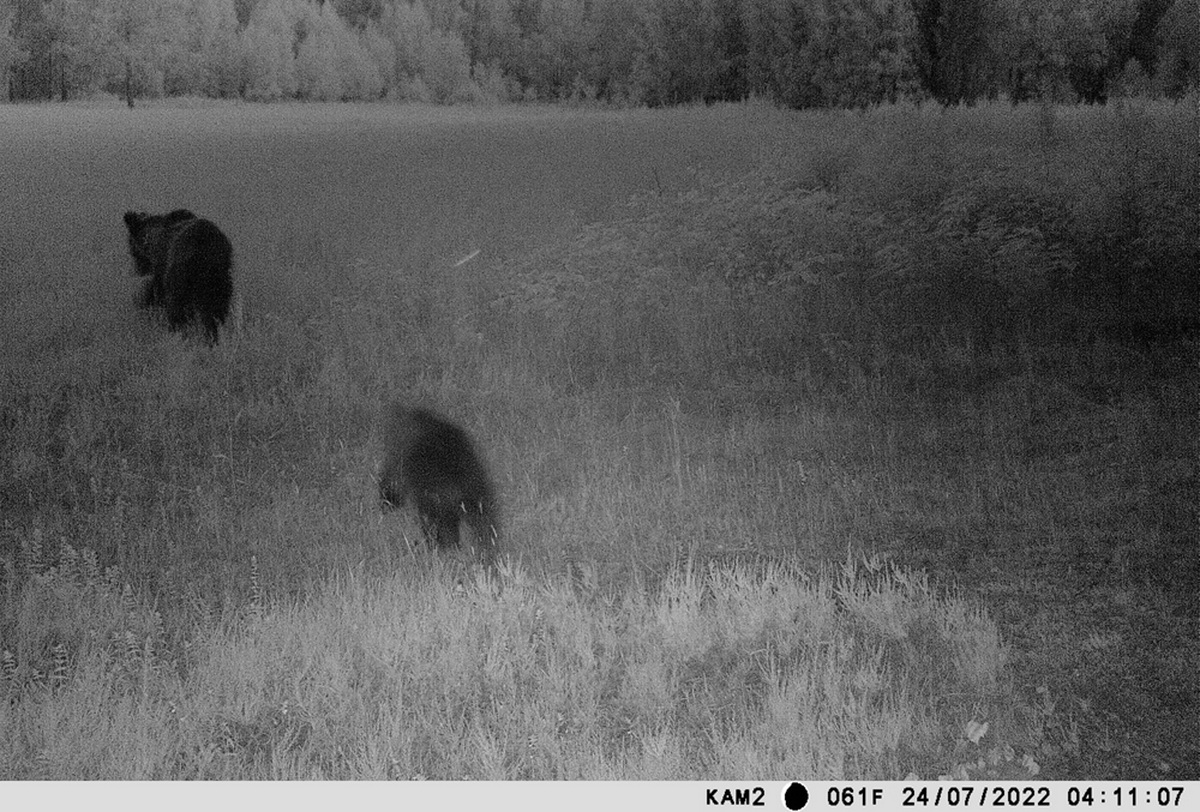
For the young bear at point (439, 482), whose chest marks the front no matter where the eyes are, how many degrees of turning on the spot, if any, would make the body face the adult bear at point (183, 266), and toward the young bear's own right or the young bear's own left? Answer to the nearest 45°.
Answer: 0° — it already faces it

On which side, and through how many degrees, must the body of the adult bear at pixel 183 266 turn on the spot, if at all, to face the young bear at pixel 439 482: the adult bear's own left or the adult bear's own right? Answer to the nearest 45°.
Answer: approximately 135° to the adult bear's own left

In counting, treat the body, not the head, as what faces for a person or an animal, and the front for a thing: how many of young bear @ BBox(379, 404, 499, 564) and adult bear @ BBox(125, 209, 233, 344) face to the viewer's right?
0

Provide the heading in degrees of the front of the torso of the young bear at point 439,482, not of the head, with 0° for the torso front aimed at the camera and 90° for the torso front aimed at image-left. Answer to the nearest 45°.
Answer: approximately 135°

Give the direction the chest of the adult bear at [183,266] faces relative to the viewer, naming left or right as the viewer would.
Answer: facing away from the viewer and to the left of the viewer
